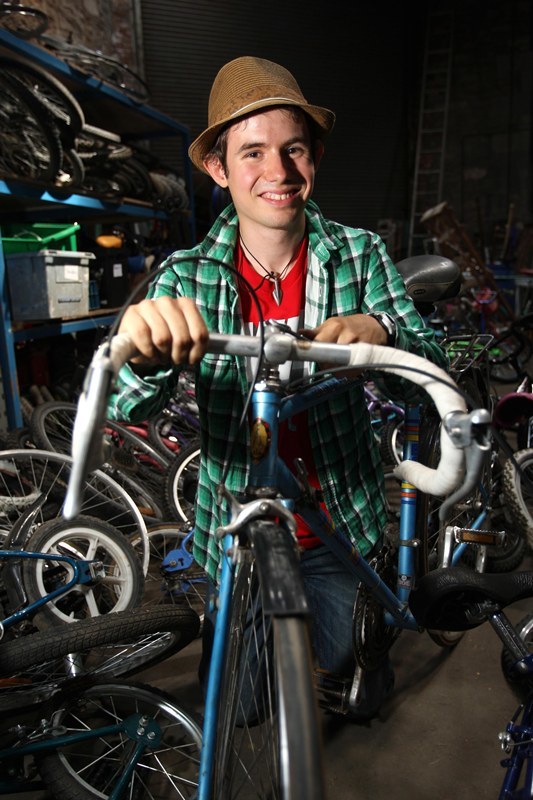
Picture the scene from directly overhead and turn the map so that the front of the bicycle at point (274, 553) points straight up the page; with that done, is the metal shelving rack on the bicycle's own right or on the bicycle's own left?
on the bicycle's own right

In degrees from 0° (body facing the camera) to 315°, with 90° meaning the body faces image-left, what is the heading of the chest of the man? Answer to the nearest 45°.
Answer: approximately 0°

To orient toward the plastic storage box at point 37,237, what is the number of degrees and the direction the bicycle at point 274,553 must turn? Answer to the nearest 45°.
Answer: approximately 90° to its right

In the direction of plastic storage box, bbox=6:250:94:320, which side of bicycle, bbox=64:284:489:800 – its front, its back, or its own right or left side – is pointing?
right

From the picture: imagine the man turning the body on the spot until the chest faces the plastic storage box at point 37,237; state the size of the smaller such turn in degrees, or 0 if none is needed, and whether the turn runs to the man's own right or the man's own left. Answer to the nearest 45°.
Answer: approximately 135° to the man's own right

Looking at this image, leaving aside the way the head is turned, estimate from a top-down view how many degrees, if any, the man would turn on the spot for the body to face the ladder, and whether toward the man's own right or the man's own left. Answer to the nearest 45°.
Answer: approximately 180°
